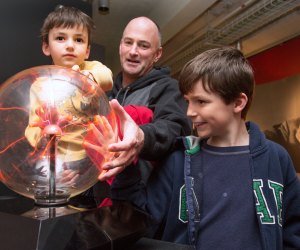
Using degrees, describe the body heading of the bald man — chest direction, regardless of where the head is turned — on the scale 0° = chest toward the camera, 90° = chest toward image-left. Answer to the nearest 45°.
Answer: approximately 45°

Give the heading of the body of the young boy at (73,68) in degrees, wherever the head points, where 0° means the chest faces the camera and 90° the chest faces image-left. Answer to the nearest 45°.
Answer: approximately 0°

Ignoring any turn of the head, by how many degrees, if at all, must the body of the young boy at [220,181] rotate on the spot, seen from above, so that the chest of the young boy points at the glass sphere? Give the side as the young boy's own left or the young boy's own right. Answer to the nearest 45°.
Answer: approximately 90° to the young boy's own right

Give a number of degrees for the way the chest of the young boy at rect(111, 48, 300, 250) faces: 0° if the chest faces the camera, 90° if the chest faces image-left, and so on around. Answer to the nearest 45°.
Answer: approximately 45°
